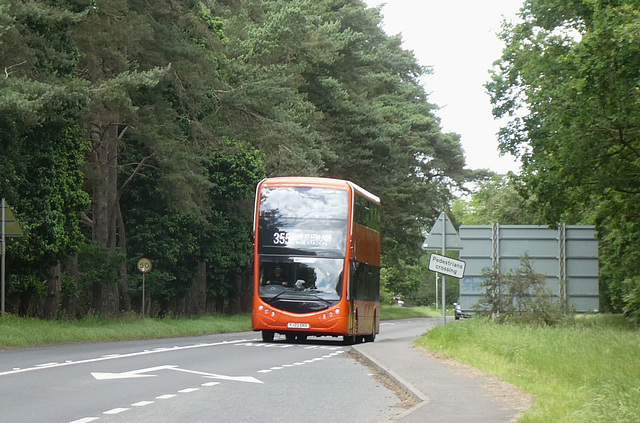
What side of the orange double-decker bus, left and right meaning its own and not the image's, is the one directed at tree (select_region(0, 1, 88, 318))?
right

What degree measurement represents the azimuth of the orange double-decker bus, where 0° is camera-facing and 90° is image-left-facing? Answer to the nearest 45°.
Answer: approximately 0°

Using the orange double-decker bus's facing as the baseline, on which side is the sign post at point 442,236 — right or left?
on its left

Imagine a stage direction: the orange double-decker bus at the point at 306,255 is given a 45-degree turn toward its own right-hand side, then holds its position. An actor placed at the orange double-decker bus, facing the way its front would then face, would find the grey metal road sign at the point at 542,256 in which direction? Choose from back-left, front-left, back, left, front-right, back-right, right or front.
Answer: back-left
